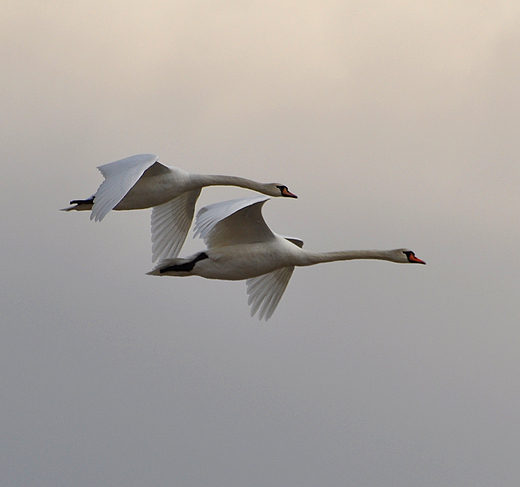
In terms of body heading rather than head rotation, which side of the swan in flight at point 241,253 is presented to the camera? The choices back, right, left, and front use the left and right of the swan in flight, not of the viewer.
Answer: right

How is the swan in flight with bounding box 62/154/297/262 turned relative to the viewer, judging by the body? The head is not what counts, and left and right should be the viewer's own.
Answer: facing to the right of the viewer
